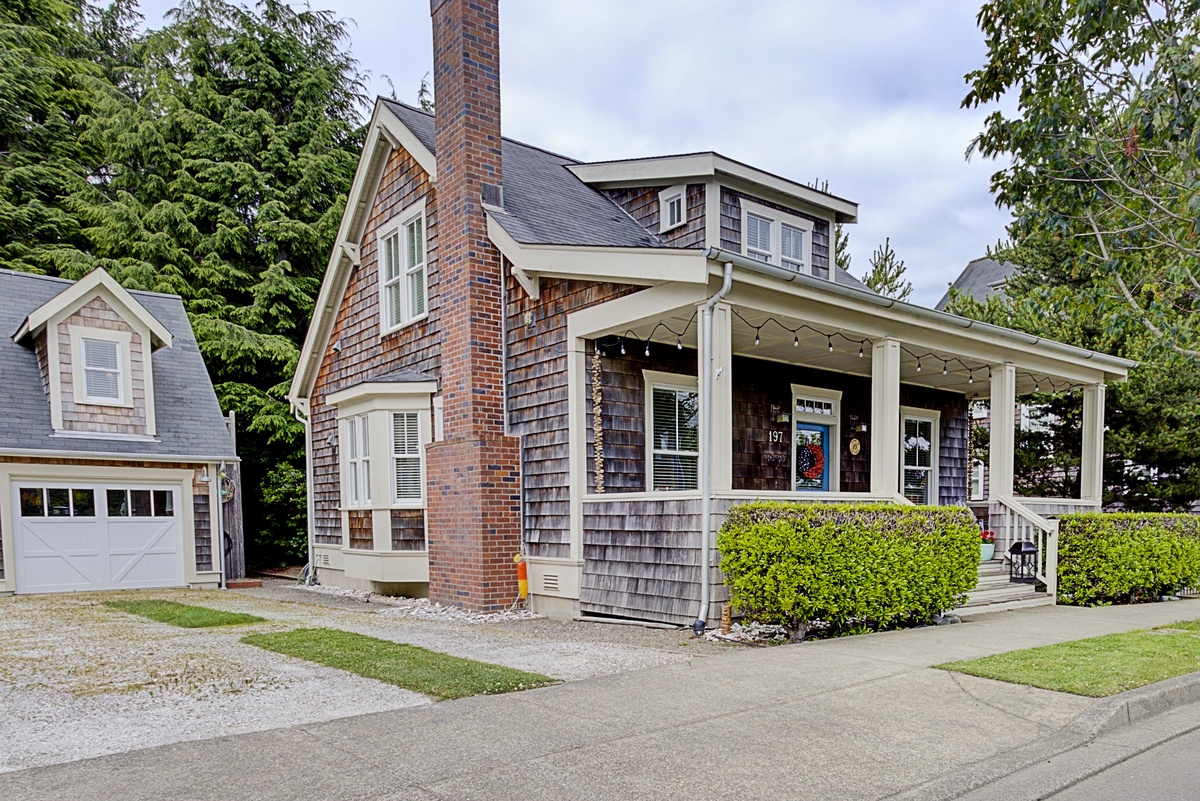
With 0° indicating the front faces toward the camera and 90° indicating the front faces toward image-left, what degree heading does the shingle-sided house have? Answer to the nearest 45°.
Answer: approximately 315°
